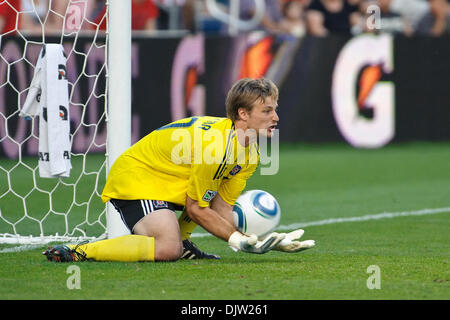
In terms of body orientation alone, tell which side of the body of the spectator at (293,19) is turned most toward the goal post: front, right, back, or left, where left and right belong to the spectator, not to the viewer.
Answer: front

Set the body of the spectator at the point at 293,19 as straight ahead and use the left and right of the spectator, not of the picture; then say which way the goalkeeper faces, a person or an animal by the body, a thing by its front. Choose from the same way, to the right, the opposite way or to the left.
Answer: to the left

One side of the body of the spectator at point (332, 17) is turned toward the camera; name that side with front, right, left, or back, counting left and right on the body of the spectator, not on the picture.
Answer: front

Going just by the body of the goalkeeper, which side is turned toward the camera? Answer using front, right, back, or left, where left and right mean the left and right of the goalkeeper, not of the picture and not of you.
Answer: right

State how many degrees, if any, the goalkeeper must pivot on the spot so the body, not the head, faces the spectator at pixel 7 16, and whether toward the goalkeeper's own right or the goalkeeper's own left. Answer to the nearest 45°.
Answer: approximately 90° to the goalkeeper's own left

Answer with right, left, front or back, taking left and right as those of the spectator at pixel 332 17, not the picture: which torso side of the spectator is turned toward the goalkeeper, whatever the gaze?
front

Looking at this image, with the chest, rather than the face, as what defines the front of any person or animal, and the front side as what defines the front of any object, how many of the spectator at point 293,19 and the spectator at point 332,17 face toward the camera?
2

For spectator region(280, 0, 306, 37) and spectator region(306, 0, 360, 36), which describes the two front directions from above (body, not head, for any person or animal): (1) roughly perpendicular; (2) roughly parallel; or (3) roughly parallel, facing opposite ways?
roughly parallel

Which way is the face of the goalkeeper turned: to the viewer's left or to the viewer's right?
to the viewer's right

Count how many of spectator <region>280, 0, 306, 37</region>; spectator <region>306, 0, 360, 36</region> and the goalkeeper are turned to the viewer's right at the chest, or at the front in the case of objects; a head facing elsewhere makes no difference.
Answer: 1

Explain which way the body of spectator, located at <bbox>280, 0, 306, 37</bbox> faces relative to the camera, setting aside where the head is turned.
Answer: toward the camera

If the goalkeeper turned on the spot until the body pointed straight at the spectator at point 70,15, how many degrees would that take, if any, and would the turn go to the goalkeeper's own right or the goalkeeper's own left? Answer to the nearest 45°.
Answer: approximately 90° to the goalkeeper's own left

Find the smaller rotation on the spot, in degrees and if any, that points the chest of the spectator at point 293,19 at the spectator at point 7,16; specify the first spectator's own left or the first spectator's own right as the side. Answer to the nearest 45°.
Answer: approximately 45° to the first spectator's own right

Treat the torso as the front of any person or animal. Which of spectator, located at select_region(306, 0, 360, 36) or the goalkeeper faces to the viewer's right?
the goalkeeper

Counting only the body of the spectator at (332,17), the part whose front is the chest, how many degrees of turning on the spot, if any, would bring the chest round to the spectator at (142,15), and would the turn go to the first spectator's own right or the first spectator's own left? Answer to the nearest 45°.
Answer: approximately 45° to the first spectator's own right
